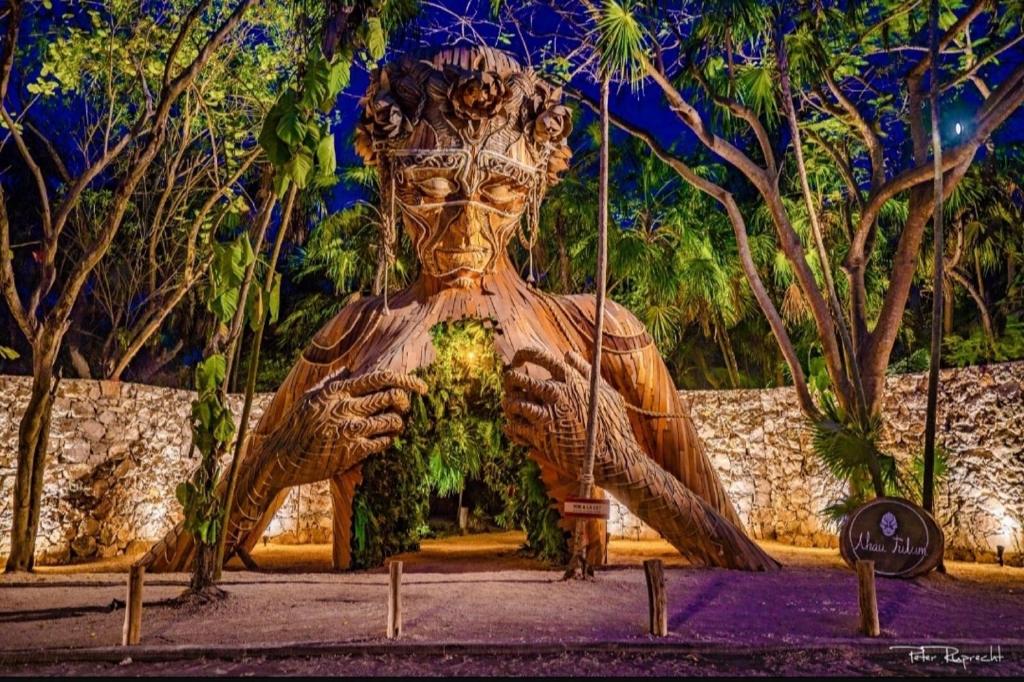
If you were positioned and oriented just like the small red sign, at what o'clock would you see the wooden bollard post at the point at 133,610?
The wooden bollard post is roughly at 2 o'clock from the small red sign.

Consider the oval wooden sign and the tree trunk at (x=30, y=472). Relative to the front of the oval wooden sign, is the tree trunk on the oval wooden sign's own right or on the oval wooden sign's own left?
on the oval wooden sign's own right

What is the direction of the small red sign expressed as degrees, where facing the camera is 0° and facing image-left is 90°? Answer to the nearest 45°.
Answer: approximately 0°

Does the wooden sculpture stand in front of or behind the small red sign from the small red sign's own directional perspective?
behind

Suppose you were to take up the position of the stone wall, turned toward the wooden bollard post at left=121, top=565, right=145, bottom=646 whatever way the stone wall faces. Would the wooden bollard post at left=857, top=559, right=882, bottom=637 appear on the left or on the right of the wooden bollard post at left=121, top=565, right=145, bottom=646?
left

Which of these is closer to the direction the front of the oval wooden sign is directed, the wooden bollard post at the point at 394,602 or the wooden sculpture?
the wooden bollard post

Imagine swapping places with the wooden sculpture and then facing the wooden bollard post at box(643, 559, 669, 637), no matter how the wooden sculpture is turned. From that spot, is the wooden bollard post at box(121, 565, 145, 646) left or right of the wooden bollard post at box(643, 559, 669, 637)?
right

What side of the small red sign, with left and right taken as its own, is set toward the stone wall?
back

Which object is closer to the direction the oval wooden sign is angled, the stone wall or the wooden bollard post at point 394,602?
the wooden bollard post
